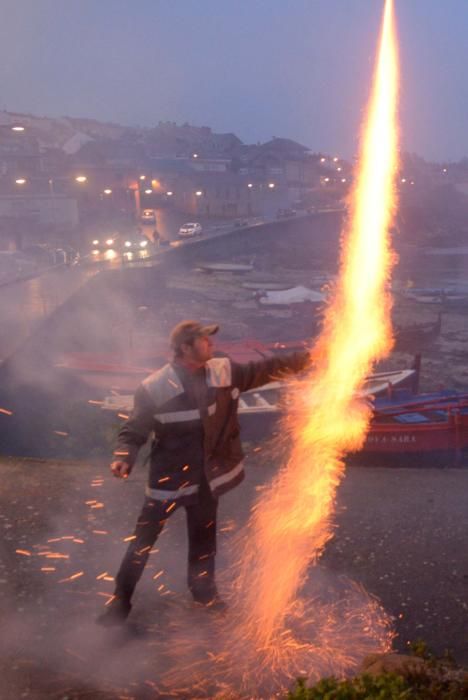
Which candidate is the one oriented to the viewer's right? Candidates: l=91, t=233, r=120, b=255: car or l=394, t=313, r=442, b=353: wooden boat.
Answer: the wooden boat

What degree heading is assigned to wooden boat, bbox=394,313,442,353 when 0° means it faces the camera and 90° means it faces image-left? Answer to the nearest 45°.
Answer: approximately 270°

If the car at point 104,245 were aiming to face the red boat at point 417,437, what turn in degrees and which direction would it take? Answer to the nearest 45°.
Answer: approximately 45° to its left

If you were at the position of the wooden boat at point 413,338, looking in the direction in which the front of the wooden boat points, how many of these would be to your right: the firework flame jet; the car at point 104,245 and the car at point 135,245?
1

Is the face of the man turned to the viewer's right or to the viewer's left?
to the viewer's right

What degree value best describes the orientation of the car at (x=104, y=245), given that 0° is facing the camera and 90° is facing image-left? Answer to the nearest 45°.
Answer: approximately 45°

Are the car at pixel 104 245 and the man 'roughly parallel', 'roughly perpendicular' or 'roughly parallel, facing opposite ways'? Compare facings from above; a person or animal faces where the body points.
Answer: roughly perpendicular

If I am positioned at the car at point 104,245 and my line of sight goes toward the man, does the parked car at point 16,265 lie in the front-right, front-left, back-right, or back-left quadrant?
front-right

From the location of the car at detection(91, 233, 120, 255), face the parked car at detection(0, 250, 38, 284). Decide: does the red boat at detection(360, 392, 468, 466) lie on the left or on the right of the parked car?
left

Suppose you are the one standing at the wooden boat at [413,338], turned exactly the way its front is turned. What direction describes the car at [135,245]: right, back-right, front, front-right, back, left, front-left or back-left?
back-left

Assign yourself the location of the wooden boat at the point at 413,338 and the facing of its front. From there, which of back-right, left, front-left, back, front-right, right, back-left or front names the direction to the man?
right

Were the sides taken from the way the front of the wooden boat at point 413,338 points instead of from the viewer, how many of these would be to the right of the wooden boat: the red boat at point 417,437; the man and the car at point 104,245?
2

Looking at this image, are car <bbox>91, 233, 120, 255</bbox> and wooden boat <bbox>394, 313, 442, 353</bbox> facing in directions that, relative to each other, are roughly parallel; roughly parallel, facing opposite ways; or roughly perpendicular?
roughly perpendicular

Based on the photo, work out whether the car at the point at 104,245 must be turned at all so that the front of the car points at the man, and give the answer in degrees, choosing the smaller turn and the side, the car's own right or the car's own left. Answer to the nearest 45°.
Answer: approximately 45° to the car's own left

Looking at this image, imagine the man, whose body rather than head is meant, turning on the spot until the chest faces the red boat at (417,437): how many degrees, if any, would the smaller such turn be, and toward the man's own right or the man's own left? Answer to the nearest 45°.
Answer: approximately 90° to the man's own left

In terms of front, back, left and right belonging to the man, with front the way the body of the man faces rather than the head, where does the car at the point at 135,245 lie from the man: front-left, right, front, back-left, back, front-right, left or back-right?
back-left

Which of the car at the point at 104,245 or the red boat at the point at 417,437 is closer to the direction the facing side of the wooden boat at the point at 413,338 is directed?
the red boat
